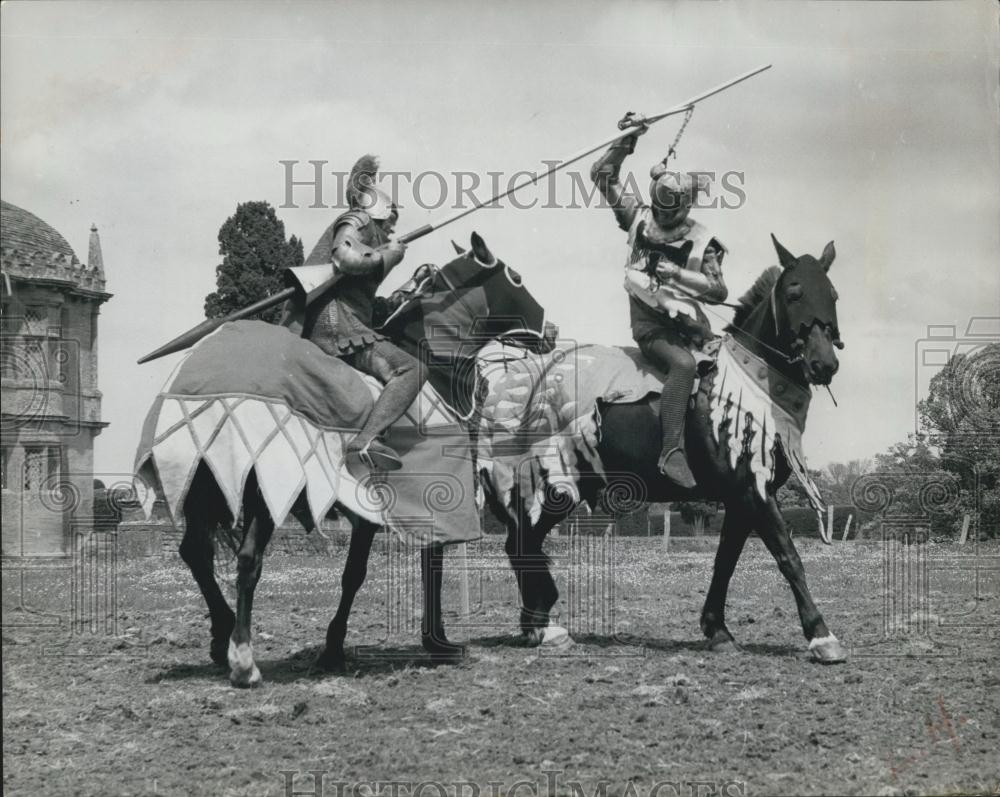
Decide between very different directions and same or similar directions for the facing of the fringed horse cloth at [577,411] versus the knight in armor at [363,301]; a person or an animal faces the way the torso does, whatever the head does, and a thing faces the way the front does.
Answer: same or similar directions

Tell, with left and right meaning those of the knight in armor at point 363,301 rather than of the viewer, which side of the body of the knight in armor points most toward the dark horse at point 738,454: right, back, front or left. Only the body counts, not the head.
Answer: front

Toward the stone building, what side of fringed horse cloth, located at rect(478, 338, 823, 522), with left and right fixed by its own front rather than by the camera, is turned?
back

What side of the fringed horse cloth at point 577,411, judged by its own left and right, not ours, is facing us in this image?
right

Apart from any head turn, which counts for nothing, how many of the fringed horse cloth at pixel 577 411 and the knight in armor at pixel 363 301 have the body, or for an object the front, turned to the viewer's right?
2

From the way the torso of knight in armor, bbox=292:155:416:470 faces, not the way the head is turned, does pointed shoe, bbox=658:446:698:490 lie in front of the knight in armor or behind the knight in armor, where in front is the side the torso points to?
in front

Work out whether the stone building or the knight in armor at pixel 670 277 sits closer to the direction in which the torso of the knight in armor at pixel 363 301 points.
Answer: the knight in armor

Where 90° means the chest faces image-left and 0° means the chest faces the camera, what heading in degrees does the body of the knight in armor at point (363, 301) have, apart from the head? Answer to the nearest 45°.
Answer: approximately 270°

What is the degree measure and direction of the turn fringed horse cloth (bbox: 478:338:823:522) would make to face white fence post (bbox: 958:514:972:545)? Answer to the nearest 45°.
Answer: approximately 45° to its left

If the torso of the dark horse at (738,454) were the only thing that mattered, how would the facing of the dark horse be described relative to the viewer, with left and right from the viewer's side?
facing the viewer and to the right of the viewer

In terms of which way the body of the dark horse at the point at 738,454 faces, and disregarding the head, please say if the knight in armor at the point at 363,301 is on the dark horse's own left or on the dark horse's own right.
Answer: on the dark horse's own right

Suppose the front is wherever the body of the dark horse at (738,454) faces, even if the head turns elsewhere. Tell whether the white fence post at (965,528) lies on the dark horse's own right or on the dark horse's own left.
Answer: on the dark horse's own left

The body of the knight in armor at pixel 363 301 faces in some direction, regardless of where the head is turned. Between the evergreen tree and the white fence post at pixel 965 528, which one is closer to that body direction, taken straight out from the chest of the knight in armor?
the white fence post
